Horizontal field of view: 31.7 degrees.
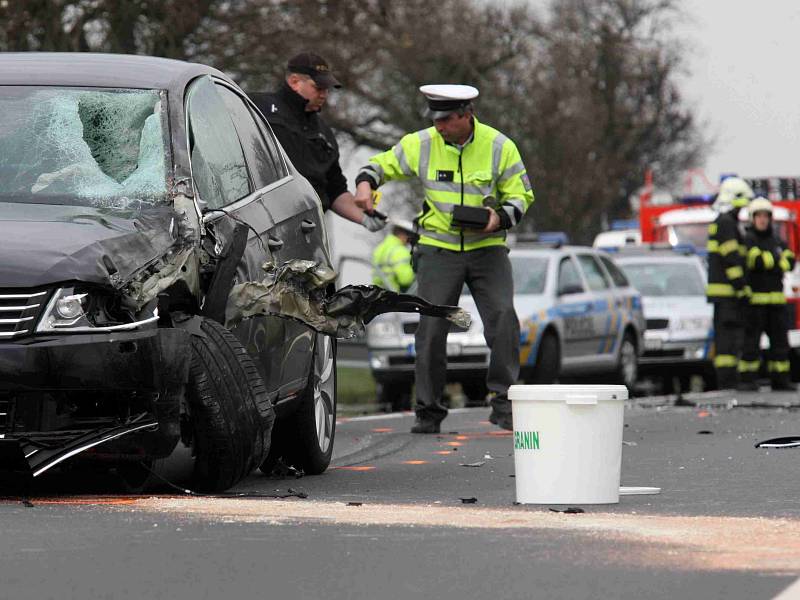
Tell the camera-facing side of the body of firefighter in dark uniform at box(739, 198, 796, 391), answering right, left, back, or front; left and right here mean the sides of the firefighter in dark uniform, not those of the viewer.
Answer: front

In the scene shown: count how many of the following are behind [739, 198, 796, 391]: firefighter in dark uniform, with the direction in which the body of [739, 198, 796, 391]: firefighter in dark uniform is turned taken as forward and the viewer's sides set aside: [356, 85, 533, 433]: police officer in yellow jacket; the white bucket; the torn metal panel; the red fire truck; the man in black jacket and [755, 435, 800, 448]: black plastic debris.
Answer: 1

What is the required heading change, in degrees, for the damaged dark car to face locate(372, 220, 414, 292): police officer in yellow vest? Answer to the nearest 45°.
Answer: approximately 135° to its right

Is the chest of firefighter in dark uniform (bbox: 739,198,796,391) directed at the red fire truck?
no

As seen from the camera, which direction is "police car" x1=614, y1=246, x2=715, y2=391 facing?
toward the camera

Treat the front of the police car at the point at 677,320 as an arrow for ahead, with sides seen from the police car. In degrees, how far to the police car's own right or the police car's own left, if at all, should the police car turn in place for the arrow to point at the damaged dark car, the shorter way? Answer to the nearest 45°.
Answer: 0° — it already faces it

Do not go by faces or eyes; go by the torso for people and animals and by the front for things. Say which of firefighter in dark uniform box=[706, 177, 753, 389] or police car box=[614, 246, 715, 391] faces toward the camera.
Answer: the police car

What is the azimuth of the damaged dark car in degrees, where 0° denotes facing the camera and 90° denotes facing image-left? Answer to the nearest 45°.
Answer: approximately 45°

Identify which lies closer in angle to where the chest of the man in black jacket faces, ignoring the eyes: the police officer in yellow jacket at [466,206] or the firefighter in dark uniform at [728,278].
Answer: the police officer in yellow jacket

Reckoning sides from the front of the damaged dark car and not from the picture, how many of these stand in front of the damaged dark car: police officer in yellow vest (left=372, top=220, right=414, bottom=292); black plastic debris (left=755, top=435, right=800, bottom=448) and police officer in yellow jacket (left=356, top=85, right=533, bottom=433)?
0

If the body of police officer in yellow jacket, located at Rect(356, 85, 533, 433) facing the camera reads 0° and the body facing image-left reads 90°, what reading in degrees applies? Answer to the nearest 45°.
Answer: approximately 0°

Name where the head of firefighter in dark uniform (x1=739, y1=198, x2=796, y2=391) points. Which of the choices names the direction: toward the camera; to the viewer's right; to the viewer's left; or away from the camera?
toward the camera
